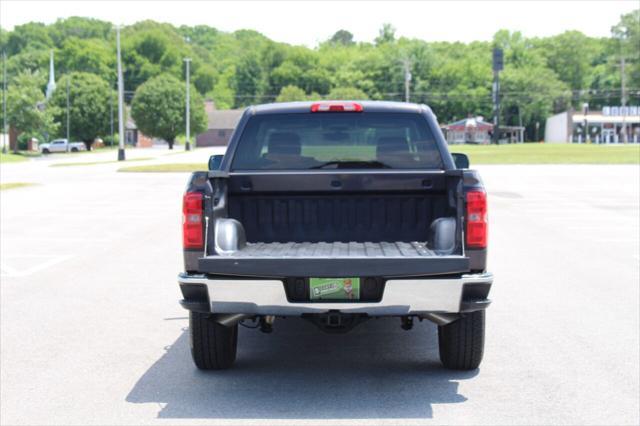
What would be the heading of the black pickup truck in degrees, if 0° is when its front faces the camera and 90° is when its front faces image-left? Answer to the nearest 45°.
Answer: approximately 180°
